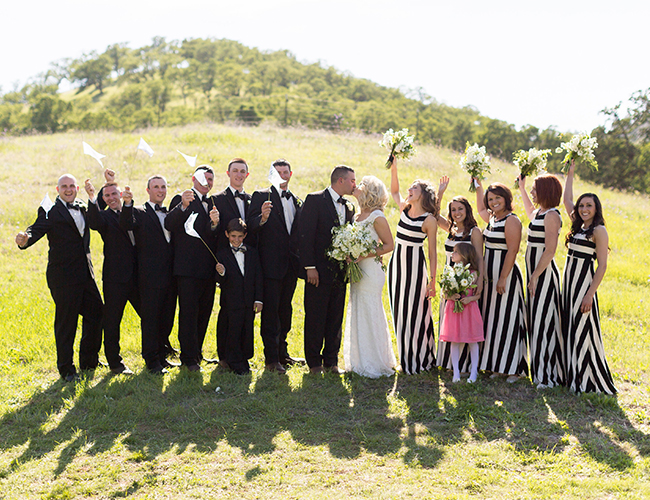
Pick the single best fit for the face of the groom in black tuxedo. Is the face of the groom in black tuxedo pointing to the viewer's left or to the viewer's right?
to the viewer's right

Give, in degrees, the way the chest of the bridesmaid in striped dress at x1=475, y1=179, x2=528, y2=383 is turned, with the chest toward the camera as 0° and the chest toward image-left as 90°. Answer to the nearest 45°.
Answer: approximately 45°

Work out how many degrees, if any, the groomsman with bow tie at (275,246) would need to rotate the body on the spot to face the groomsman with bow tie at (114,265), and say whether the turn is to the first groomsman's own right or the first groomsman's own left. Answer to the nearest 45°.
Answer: approximately 135° to the first groomsman's own right

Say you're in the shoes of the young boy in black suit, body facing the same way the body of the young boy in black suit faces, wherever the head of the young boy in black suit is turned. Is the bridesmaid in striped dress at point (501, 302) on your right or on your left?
on your left

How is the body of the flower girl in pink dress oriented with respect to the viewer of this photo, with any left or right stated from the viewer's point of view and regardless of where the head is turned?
facing the viewer and to the left of the viewer

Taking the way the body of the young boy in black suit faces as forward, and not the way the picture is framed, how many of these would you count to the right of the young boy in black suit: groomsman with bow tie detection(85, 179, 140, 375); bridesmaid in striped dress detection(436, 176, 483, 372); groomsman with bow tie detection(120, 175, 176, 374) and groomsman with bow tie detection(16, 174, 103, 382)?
3

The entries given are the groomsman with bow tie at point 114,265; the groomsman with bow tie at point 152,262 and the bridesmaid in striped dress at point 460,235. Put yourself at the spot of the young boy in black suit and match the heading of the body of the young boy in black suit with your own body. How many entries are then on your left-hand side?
1

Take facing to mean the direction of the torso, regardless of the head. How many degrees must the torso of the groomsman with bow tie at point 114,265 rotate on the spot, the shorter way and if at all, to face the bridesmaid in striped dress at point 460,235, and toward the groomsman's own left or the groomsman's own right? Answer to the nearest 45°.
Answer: approximately 45° to the groomsman's own left

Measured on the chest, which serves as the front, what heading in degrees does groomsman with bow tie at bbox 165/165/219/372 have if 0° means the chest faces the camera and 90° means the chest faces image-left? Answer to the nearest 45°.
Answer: approximately 315°

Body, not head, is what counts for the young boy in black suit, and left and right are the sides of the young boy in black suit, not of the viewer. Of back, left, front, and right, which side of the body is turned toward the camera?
front

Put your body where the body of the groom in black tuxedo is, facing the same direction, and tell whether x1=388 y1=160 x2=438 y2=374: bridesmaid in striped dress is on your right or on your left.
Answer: on your left

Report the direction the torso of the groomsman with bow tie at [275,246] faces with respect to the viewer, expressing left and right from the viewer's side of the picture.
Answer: facing the viewer and to the right of the viewer
